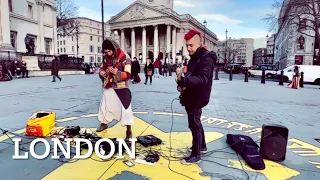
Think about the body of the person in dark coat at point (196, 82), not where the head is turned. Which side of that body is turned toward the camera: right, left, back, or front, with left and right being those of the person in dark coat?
left

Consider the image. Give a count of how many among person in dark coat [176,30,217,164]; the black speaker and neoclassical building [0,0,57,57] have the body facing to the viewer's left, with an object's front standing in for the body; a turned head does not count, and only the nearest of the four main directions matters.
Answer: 1

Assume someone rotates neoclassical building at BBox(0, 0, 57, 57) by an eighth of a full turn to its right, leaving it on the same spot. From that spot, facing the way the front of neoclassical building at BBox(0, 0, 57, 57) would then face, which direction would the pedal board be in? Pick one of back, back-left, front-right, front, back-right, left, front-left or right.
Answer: front

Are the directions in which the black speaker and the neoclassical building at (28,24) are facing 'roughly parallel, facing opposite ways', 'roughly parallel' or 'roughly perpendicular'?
roughly perpendicular

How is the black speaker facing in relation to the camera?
toward the camera

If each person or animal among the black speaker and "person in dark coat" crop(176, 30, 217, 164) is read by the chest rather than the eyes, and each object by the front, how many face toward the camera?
1

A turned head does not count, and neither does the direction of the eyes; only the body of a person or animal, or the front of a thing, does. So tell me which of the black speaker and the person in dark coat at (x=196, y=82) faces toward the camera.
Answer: the black speaker

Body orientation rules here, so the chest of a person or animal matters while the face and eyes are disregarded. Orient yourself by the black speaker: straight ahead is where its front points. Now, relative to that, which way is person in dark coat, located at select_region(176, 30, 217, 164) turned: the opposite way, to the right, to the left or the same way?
to the right

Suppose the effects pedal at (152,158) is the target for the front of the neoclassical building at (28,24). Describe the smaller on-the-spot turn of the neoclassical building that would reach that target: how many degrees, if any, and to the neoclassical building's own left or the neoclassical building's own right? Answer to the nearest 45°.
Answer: approximately 45° to the neoclassical building's own right

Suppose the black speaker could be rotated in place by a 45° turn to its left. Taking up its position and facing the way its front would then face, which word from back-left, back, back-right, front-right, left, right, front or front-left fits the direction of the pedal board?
back-right

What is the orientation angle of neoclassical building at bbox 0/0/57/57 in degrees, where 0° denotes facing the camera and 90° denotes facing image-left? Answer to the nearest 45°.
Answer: approximately 315°

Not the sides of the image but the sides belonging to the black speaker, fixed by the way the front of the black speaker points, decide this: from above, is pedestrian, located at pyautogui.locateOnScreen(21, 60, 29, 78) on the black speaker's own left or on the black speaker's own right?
on the black speaker's own right

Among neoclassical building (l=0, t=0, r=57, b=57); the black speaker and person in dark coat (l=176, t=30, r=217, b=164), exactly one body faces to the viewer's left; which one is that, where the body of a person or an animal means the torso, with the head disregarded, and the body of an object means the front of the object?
the person in dark coat
